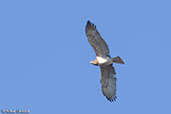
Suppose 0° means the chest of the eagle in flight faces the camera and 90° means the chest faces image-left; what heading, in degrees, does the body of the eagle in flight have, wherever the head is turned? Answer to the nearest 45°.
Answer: approximately 90°
